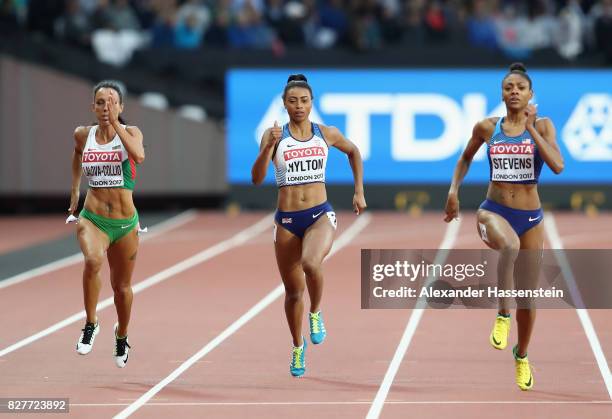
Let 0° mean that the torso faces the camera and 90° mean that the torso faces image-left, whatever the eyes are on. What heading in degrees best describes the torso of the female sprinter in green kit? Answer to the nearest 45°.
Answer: approximately 0°

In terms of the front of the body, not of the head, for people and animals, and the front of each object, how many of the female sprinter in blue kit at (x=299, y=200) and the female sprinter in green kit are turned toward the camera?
2

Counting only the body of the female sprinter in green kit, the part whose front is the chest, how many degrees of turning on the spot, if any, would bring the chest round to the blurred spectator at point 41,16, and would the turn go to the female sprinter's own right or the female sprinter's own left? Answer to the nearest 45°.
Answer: approximately 180°

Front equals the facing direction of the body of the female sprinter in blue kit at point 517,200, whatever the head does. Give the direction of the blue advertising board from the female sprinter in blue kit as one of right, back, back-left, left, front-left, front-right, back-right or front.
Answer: back

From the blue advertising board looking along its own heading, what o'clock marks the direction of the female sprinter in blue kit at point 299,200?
The female sprinter in blue kit is roughly at 12 o'clock from the blue advertising board.
